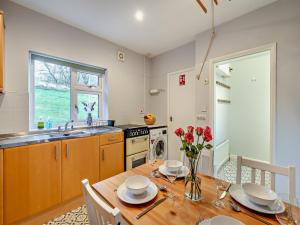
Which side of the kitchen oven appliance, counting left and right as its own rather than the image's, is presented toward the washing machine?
left

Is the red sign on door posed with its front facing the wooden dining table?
yes

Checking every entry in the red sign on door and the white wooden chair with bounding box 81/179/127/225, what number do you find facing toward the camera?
1

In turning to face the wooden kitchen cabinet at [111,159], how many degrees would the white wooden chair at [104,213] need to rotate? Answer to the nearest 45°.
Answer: approximately 45° to its left

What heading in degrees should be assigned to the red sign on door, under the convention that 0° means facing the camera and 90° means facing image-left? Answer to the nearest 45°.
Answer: approximately 0°

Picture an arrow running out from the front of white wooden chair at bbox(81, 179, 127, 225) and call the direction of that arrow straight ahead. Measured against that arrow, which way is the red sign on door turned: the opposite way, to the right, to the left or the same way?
the opposite way

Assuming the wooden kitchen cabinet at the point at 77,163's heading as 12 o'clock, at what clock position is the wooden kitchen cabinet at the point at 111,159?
the wooden kitchen cabinet at the point at 111,159 is roughly at 10 o'clock from the wooden kitchen cabinet at the point at 77,163.

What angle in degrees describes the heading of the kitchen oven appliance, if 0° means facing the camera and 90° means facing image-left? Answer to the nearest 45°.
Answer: approximately 315°
